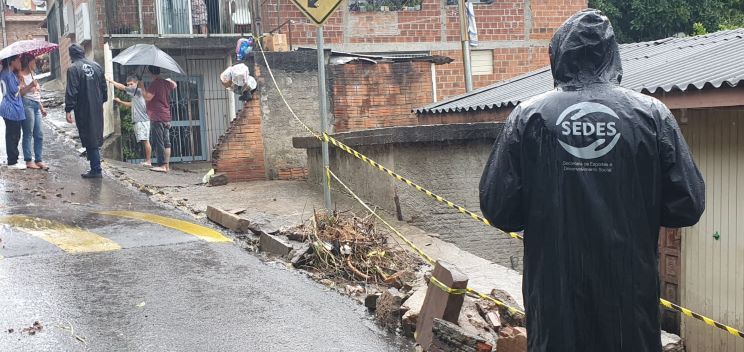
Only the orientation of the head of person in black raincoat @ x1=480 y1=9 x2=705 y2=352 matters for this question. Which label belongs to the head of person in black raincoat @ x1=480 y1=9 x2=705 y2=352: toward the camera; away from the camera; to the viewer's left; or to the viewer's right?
away from the camera

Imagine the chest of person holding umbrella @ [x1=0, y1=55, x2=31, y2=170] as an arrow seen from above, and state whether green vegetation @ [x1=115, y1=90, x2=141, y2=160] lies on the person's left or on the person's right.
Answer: on the person's left

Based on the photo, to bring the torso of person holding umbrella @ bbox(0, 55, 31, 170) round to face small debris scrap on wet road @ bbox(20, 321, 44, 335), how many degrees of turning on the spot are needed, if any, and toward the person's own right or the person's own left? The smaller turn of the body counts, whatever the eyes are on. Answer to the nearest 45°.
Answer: approximately 90° to the person's own right

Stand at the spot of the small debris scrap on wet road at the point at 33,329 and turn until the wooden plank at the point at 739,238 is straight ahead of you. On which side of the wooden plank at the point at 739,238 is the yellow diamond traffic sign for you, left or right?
left

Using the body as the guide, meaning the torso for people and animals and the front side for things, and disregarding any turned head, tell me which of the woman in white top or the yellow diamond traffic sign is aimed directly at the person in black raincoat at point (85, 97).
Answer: the woman in white top

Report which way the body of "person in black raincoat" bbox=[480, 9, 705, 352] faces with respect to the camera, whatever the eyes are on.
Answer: away from the camera

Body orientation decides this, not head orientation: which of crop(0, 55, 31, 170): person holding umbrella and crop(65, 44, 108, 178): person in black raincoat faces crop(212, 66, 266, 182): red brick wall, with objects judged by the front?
the person holding umbrella

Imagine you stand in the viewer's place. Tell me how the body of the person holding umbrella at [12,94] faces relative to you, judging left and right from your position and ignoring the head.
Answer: facing to the right of the viewer

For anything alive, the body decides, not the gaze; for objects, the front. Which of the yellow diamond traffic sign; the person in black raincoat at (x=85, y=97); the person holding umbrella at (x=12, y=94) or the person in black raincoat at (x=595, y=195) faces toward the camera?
the yellow diamond traffic sign

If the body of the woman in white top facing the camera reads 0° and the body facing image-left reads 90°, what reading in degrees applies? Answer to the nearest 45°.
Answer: approximately 315°
